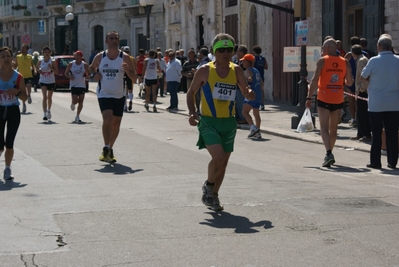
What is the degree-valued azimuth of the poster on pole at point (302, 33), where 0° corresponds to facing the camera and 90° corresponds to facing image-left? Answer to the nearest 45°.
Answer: approximately 0°
